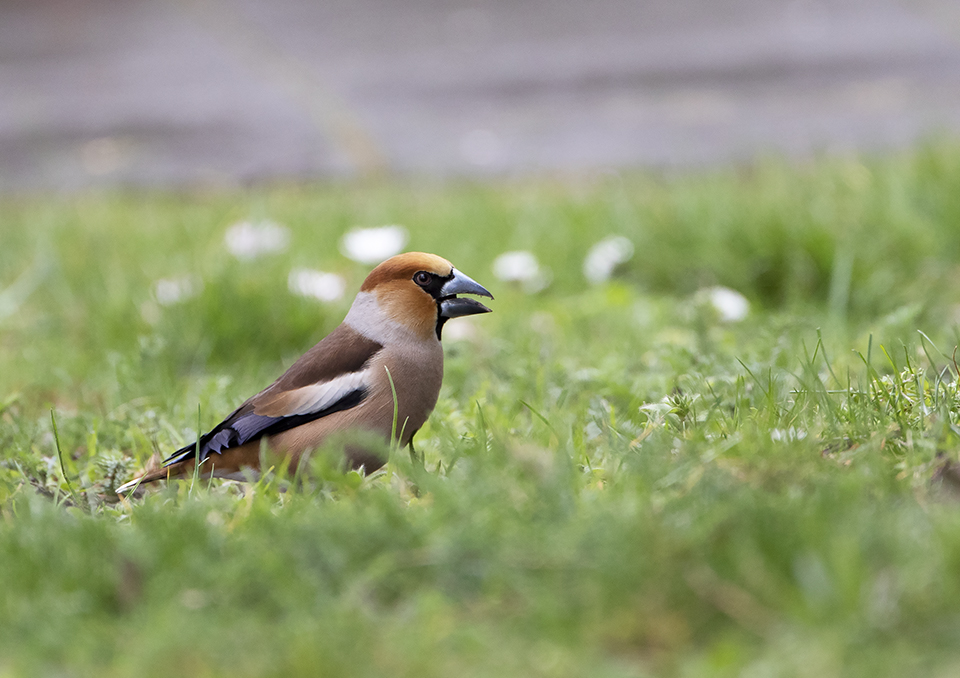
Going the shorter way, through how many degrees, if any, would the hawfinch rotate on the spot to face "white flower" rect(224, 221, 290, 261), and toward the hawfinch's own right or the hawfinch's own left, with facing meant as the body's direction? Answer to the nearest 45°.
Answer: approximately 90° to the hawfinch's own left

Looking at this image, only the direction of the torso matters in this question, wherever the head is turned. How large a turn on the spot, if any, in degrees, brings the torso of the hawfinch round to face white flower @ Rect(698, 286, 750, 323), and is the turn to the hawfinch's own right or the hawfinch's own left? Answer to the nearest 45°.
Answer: approximately 45° to the hawfinch's own left

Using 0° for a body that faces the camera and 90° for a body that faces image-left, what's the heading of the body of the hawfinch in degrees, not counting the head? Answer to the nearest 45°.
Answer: approximately 270°

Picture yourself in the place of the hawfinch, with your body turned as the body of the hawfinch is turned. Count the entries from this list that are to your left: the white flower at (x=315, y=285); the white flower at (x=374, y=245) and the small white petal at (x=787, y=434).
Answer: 2

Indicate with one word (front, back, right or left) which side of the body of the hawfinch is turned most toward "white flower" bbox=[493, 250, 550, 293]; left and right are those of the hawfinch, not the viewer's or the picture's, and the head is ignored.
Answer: left

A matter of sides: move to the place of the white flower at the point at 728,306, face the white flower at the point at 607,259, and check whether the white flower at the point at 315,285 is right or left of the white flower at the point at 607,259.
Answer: left

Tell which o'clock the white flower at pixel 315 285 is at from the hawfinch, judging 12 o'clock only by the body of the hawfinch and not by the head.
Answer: The white flower is roughly at 9 o'clock from the hawfinch.

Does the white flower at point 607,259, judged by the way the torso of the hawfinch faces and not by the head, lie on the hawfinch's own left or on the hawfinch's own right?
on the hawfinch's own left
